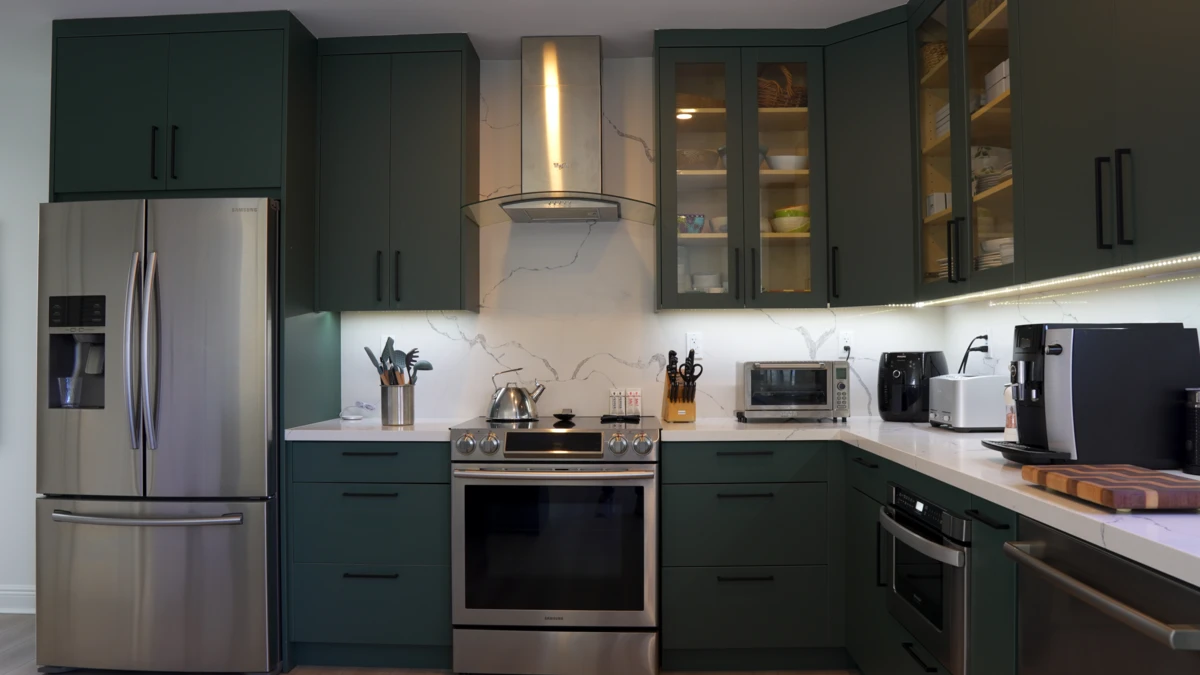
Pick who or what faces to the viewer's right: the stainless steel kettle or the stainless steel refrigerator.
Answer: the stainless steel kettle

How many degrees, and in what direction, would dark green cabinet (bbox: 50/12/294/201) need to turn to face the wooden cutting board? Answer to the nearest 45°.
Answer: approximately 45° to its left

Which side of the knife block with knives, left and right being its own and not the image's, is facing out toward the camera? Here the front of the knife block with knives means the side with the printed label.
front

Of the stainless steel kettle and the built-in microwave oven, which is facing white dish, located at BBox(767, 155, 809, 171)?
the stainless steel kettle

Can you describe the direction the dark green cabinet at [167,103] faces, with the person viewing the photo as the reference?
facing the viewer

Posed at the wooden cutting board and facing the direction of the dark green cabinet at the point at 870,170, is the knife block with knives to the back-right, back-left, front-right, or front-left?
front-left

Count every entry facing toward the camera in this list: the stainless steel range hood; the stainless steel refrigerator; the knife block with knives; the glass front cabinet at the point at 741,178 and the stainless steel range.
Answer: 5

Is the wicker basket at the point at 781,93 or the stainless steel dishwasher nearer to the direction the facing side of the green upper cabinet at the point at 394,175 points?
the stainless steel dishwasher

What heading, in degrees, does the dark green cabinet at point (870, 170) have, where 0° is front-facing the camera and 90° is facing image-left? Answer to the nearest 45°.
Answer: approximately 45°

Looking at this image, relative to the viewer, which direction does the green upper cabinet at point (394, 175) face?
toward the camera

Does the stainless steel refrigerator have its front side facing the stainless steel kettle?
no

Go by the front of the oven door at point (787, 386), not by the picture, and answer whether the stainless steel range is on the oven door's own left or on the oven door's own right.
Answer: on the oven door's own right

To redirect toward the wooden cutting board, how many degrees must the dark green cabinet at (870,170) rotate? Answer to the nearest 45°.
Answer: approximately 45° to its left
